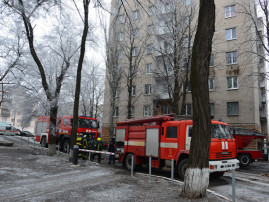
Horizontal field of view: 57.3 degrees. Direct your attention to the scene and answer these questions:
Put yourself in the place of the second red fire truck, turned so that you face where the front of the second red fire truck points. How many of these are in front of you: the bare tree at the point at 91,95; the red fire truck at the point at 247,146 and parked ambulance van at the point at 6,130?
1

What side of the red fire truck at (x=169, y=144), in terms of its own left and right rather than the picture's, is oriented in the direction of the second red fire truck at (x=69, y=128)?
back

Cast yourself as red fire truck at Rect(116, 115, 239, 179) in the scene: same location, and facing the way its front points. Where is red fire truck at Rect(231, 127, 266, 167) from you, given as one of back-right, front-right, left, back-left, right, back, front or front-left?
left

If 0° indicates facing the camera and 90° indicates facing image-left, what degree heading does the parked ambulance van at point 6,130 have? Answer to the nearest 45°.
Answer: approximately 270°

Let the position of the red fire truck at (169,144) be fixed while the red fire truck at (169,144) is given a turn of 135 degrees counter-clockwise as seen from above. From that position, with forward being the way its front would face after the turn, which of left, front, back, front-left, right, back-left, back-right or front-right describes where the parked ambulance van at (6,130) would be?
front-left

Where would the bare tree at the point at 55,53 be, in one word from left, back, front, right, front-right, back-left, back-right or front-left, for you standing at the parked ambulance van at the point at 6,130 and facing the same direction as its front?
right

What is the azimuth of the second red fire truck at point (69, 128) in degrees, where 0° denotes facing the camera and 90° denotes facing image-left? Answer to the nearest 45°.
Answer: approximately 315°

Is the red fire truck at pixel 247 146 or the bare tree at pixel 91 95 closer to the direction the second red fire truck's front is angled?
the red fire truck

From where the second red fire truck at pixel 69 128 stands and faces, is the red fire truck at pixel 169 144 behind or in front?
in front

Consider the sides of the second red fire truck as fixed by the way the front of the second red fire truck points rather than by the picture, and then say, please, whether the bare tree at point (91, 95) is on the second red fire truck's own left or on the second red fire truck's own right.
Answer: on the second red fire truck's own left

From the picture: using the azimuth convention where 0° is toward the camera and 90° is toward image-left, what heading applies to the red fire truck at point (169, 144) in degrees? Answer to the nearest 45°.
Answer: approximately 315°

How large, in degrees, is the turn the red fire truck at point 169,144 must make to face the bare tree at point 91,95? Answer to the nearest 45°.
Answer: approximately 180°
